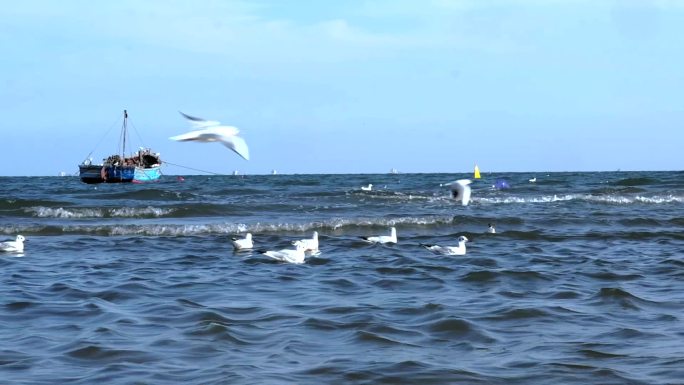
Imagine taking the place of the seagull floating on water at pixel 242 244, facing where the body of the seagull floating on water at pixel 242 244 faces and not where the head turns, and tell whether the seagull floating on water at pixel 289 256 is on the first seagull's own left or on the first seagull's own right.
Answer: on the first seagull's own right

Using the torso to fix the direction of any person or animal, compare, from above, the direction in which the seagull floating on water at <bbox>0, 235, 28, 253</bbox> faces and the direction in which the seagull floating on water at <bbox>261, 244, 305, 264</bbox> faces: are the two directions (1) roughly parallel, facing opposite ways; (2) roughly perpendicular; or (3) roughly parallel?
roughly parallel

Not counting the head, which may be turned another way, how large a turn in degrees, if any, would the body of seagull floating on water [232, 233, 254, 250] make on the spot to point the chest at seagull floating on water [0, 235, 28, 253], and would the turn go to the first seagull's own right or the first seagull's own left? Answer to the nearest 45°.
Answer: approximately 180°

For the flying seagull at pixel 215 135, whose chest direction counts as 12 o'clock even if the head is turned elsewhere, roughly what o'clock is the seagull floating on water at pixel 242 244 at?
The seagull floating on water is roughly at 9 o'clock from the flying seagull.

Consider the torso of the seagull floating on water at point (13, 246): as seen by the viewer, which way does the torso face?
to the viewer's right

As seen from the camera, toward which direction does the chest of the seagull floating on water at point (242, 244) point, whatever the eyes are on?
to the viewer's right

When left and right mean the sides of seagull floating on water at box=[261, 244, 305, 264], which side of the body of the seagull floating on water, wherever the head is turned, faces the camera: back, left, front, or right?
right
